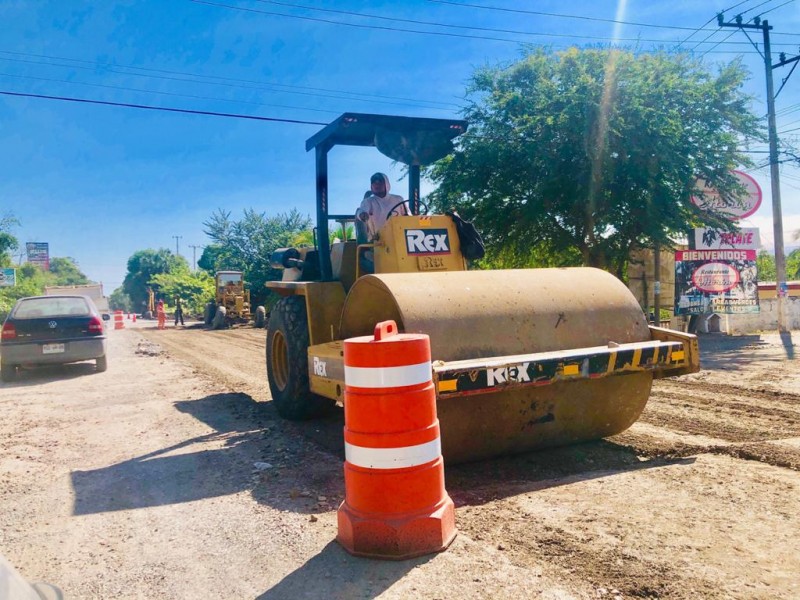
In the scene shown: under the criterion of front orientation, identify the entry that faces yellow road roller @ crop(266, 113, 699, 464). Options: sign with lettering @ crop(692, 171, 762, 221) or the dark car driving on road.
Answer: the sign with lettering

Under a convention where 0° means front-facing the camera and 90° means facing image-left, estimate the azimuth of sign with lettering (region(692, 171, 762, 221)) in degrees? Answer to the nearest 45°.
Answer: approximately 0°

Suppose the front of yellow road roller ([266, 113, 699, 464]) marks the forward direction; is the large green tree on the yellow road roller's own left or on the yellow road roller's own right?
on the yellow road roller's own left

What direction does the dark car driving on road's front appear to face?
away from the camera

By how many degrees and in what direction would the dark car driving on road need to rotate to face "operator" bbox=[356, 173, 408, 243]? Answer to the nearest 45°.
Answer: approximately 135° to its right

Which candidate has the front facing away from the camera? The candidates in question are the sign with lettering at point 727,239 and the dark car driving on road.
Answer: the dark car driving on road

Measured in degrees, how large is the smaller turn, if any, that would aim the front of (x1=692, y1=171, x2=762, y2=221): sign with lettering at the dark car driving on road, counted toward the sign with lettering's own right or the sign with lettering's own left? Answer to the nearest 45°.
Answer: approximately 45° to the sign with lettering's own right

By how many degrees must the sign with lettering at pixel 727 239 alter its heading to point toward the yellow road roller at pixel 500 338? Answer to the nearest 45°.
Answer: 0° — it already faces it

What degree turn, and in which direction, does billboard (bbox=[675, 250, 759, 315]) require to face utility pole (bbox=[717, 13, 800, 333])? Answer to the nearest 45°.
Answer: approximately 135° to its left

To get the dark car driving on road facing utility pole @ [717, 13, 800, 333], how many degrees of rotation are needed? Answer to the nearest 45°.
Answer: approximately 90° to its right

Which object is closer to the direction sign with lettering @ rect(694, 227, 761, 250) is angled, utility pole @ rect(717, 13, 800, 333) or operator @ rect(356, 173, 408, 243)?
the operator
